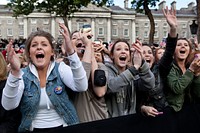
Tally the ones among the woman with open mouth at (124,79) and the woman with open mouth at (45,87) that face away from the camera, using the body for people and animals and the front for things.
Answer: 0

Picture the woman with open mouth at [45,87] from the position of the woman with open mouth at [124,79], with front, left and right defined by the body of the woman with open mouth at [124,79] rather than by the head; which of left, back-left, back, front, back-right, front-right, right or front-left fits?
right

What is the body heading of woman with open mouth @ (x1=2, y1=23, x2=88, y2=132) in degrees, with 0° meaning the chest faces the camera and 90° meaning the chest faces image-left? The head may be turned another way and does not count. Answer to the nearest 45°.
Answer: approximately 0°

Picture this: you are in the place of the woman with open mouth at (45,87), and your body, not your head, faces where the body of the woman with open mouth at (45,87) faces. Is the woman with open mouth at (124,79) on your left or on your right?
on your left

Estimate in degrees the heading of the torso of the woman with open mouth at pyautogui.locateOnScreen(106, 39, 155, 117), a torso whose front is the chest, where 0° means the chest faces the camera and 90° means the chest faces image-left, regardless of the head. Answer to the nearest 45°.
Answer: approximately 315°
